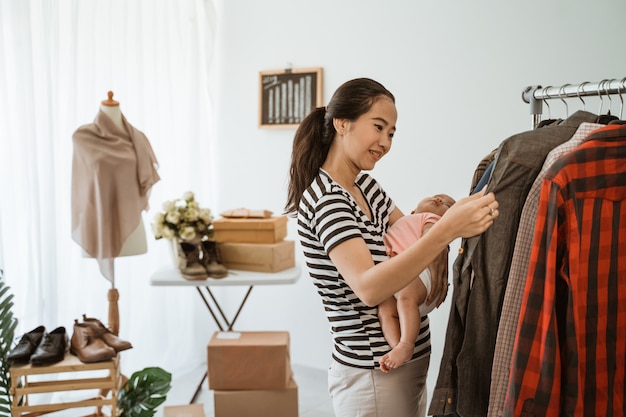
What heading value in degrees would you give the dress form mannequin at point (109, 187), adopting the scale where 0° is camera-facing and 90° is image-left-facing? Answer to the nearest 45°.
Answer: approximately 0°

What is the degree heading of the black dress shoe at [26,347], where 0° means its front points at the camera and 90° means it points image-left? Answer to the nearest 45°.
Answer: approximately 45°

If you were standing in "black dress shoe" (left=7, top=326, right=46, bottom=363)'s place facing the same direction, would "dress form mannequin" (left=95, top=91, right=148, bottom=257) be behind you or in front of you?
behind

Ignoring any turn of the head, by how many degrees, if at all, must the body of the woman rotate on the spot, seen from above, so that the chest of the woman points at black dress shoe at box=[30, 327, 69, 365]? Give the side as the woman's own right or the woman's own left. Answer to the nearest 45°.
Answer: approximately 180°

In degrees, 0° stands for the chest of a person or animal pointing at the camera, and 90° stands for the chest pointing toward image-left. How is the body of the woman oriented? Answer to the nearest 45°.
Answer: approximately 315°
